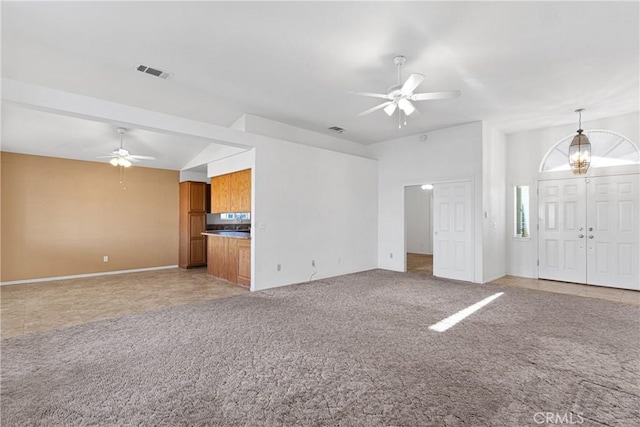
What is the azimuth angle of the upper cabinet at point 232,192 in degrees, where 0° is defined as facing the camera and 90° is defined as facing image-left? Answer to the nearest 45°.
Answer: approximately 45°

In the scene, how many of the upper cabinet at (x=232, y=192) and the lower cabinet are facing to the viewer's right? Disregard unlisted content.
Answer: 0

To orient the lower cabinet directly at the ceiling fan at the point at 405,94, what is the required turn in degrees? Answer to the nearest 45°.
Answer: approximately 90° to its left

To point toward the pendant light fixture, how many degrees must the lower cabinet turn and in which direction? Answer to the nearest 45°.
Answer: approximately 90° to its left

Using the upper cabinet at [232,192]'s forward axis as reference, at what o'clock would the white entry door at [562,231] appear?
The white entry door is roughly at 8 o'clock from the upper cabinet.

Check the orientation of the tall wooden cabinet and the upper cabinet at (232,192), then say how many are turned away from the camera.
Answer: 0

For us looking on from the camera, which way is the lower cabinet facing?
facing the viewer and to the left of the viewer

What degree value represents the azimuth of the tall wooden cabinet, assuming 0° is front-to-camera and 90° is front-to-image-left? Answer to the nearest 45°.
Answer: approximately 315°

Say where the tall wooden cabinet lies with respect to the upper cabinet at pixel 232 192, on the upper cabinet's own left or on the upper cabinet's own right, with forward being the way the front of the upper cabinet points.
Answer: on the upper cabinet's own right

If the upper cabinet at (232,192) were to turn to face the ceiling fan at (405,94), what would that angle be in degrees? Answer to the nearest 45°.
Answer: approximately 90° to its left

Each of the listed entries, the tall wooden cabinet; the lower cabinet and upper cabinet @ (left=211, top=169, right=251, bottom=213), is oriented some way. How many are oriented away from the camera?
0

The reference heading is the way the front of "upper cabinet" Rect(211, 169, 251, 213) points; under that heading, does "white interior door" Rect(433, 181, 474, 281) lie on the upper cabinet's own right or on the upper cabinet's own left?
on the upper cabinet's own left
